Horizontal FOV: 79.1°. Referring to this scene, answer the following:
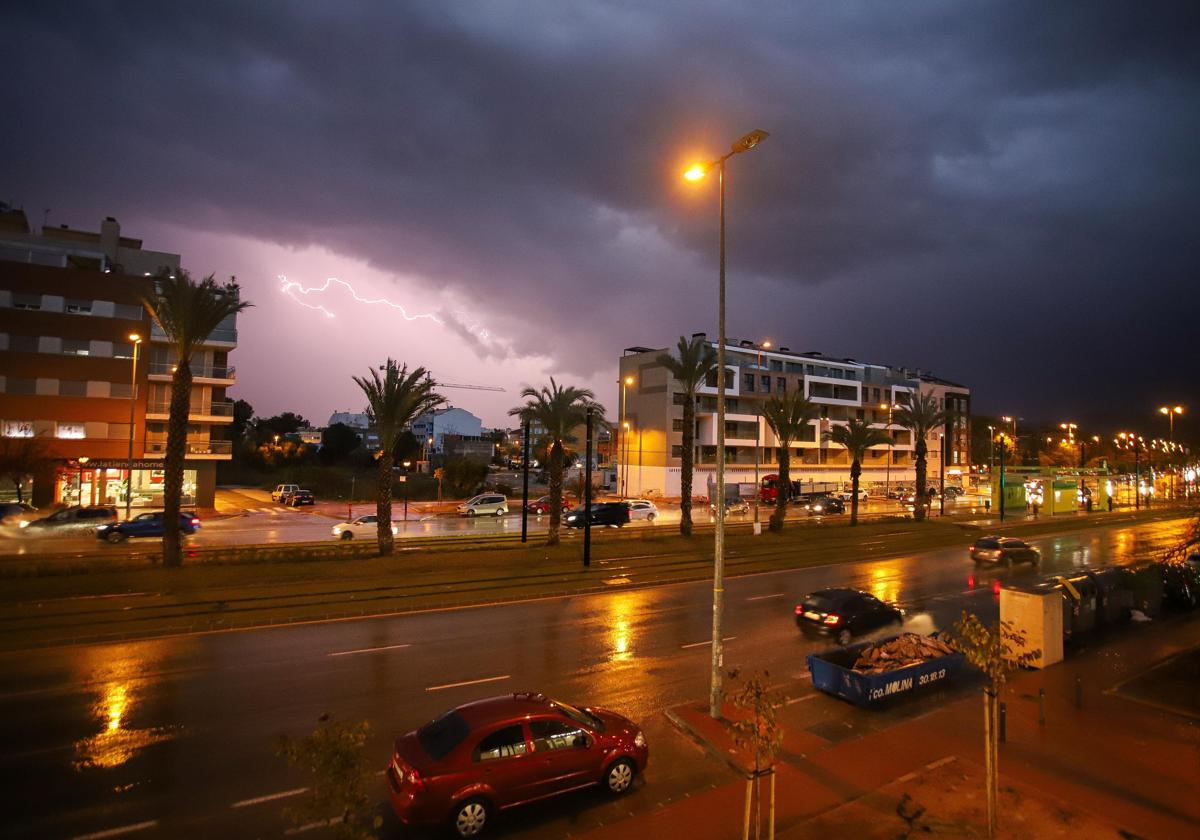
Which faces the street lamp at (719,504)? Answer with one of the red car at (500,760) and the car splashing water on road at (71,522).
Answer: the red car

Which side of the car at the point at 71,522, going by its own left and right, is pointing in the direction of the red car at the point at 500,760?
left

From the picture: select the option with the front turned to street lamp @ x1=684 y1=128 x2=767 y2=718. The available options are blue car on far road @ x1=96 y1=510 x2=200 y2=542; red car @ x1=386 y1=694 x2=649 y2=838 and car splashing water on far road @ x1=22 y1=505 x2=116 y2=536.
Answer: the red car

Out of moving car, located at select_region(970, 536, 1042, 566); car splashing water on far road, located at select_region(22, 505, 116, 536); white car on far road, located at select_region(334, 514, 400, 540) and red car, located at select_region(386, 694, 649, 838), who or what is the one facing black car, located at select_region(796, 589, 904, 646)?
the red car

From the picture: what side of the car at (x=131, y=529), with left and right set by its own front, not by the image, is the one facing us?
left

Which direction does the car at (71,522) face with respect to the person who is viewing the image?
facing to the left of the viewer

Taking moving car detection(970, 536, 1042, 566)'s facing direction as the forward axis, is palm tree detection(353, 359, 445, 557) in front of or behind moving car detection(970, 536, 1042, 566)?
behind

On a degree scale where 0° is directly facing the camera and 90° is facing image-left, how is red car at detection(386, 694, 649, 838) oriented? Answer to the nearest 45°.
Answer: approximately 225°

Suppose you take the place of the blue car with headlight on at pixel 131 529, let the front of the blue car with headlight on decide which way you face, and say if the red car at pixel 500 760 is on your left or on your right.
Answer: on your left

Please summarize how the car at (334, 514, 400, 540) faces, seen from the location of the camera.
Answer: facing to the left of the viewer

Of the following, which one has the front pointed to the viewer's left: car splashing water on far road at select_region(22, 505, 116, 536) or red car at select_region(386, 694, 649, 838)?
the car splashing water on far road

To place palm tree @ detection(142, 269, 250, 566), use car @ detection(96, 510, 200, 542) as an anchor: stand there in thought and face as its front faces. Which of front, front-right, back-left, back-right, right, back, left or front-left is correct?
left

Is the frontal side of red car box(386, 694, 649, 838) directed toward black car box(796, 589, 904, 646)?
yes

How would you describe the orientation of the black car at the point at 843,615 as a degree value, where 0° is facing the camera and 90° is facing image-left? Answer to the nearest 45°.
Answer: approximately 225°
